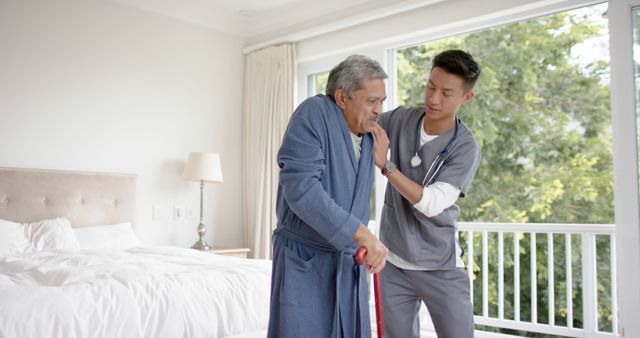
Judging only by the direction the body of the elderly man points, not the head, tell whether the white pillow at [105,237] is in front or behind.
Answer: behind

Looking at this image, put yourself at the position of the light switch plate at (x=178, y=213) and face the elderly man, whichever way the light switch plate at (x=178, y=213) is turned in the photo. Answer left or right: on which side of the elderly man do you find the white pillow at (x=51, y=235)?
right

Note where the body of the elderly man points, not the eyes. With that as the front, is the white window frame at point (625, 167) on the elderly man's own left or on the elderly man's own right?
on the elderly man's own left

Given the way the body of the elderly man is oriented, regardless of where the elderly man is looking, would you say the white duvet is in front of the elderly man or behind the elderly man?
behind

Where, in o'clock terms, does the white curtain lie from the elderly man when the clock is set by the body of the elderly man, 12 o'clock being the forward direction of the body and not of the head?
The white curtain is roughly at 7 o'clock from the elderly man.

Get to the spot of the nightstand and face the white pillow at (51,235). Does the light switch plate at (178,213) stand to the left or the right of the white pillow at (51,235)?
right

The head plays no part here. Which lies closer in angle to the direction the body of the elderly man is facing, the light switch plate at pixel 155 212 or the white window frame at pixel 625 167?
the white window frame

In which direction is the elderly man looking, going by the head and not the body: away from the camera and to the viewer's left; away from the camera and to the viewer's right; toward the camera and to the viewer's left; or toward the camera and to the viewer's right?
toward the camera and to the viewer's right

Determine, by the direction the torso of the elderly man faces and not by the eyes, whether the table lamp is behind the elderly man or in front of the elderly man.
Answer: behind

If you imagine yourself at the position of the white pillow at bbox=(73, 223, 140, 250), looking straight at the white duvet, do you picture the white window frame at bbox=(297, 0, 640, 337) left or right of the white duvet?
left

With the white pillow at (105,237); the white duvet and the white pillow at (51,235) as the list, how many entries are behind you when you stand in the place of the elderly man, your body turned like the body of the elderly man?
3

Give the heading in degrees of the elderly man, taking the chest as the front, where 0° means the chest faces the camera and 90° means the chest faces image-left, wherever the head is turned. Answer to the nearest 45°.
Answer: approximately 315°
